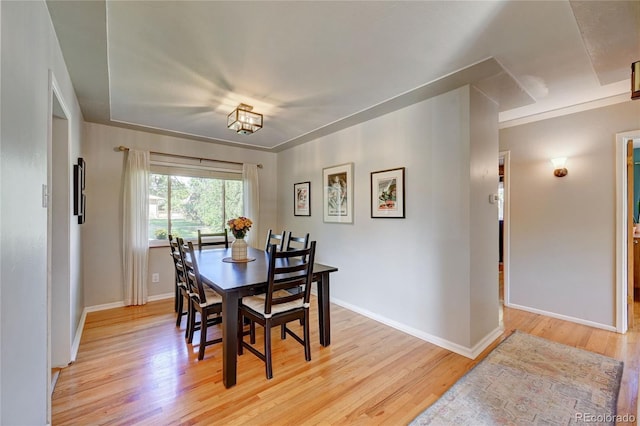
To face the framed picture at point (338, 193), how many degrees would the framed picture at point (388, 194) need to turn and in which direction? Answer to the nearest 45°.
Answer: approximately 90° to its right

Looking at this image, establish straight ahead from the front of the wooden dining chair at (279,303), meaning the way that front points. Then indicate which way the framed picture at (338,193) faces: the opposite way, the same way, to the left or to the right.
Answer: to the left

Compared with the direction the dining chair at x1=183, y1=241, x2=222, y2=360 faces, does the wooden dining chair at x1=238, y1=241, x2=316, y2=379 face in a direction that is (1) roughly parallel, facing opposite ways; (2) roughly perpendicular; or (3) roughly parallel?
roughly perpendicular

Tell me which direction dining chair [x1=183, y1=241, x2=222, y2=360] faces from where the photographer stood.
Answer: facing away from the viewer and to the right of the viewer

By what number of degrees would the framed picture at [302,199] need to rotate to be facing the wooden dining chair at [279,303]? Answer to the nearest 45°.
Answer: approximately 45° to its left

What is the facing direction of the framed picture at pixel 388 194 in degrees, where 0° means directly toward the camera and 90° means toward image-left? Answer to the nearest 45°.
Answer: approximately 45°

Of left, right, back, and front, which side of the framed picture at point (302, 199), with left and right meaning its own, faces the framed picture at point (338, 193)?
left

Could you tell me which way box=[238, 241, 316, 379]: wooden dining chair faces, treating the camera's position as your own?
facing away from the viewer and to the left of the viewer

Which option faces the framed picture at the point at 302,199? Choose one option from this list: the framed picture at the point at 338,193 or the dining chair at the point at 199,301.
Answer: the dining chair

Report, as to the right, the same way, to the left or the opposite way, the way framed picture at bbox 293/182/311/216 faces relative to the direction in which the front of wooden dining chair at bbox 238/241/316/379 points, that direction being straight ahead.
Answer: to the left
